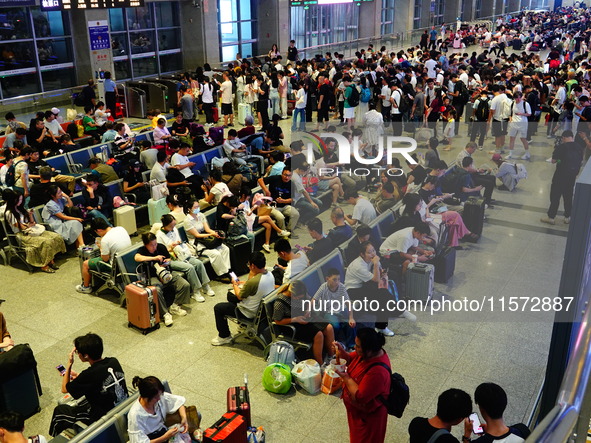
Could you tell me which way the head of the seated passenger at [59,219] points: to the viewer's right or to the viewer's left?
to the viewer's right

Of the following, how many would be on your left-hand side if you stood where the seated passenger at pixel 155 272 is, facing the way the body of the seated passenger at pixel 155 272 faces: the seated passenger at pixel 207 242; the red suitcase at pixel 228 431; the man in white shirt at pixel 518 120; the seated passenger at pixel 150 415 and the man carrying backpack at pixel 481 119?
3

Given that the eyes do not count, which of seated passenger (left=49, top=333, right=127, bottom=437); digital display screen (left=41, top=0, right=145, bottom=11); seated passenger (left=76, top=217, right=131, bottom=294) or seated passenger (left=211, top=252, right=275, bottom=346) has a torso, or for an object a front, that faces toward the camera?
the digital display screen

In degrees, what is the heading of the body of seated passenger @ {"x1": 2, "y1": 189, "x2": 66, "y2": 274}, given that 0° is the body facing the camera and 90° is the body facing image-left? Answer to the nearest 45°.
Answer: approximately 315°

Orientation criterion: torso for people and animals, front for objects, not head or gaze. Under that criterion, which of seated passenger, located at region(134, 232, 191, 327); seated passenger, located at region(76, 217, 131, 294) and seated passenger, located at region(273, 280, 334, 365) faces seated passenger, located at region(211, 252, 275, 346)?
seated passenger, located at region(134, 232, 191, 327)

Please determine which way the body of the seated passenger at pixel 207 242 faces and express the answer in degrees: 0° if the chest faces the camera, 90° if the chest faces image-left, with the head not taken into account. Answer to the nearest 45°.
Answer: approximately 315°

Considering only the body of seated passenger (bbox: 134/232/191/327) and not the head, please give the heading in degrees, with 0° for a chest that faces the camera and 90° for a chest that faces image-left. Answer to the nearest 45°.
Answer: approximately 315°
